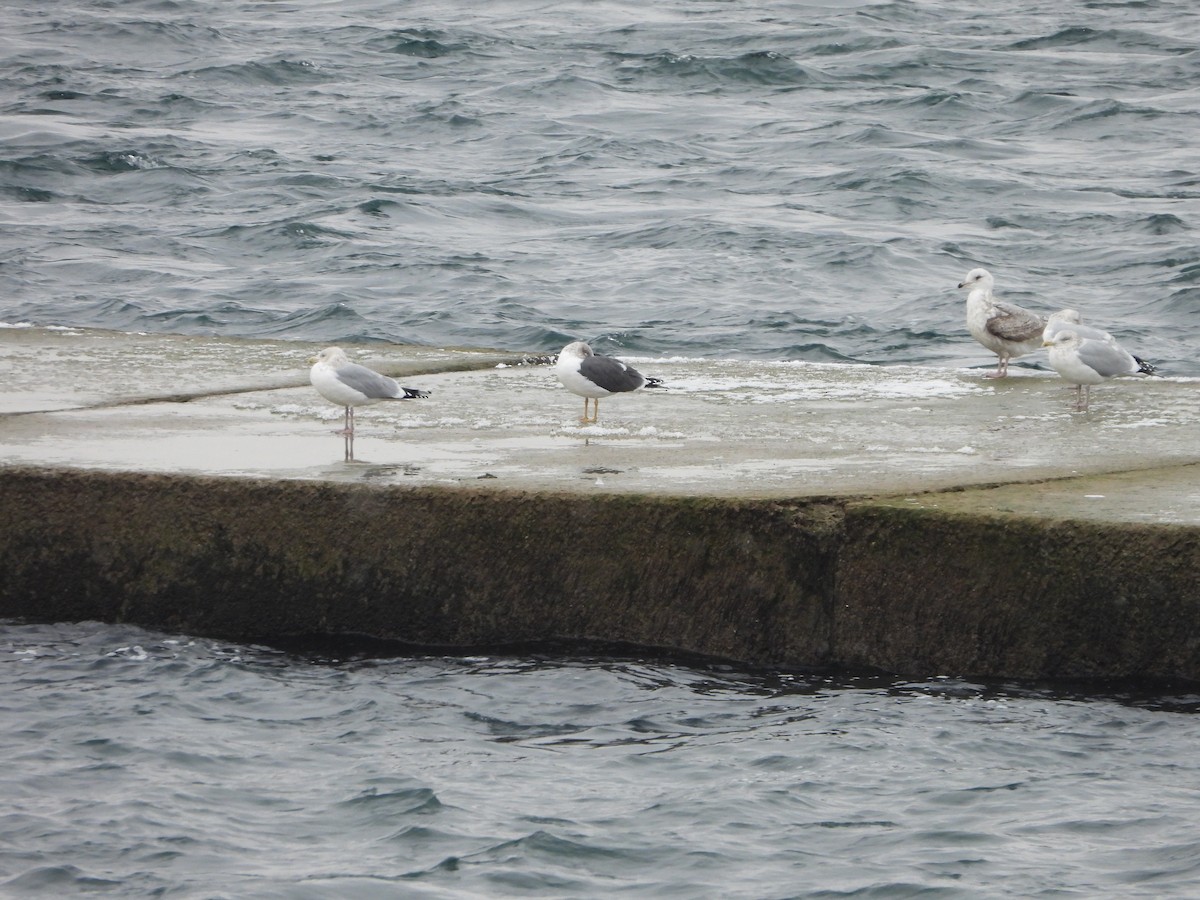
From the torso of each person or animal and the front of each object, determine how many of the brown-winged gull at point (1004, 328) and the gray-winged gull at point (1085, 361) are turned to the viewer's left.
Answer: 2

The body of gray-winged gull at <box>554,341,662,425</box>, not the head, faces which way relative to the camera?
to the viewer's left

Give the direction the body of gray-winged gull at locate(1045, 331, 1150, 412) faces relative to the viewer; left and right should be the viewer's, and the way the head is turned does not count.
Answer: facing to the left of the viewer

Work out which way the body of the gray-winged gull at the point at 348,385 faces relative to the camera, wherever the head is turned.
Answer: to the viewer's left

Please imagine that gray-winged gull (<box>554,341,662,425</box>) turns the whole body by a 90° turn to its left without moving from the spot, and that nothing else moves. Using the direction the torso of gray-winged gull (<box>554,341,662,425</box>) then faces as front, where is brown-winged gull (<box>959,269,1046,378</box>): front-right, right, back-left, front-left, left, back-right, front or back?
back-left

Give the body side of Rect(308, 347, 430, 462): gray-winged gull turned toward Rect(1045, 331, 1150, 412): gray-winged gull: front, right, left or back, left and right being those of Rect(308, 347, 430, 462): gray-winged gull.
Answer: back

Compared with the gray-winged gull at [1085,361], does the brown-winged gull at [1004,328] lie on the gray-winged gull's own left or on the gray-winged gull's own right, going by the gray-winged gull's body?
on the gray-winged gull's own right

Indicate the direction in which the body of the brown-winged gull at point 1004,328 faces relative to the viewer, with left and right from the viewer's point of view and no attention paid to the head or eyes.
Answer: facing to the left of the viewer
